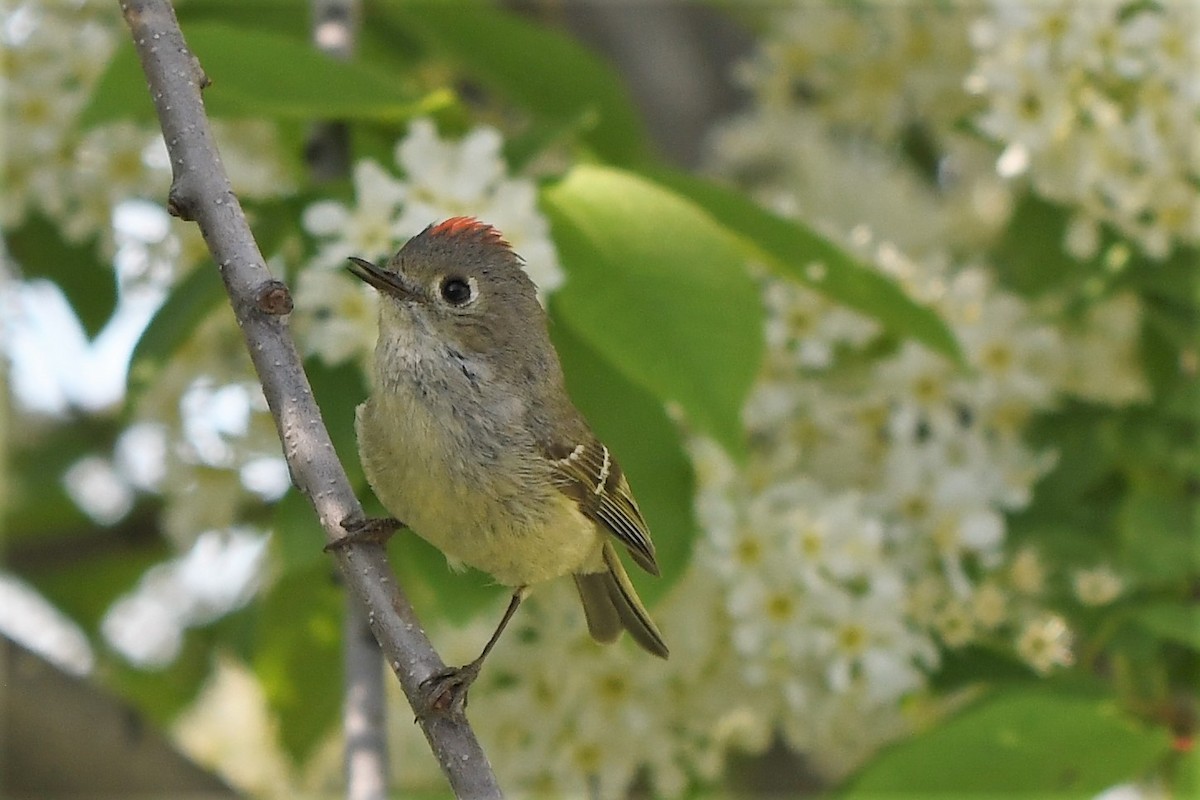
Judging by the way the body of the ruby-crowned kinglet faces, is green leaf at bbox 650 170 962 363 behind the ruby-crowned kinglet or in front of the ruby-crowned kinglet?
behind

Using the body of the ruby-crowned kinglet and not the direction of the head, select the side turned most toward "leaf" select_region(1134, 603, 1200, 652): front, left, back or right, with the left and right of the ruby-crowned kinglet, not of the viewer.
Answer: back

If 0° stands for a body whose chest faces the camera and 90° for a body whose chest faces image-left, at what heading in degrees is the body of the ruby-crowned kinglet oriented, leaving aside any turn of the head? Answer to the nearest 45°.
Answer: approximately 45°

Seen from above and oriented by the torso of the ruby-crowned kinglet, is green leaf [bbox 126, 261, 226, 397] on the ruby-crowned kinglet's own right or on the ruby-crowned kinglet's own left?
on the ruby-crowned kinglet's own right

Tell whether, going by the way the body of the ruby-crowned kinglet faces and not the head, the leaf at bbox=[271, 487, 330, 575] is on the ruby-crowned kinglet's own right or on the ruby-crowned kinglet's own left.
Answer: on the ruby-crowned kinglet's own right

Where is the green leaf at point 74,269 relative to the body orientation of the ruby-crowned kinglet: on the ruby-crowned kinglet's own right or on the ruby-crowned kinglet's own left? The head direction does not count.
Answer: on the ruby-crowned kinglet's own right

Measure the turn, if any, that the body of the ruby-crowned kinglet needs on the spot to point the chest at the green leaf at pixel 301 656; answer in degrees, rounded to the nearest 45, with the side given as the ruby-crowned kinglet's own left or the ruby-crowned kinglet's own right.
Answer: approximately 90° to the ruby-crowned kinglet's own right
